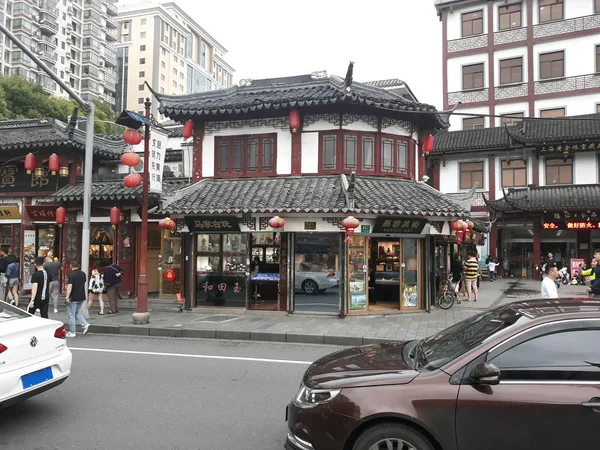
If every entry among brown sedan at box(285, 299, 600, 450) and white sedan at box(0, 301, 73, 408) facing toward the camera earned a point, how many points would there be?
0

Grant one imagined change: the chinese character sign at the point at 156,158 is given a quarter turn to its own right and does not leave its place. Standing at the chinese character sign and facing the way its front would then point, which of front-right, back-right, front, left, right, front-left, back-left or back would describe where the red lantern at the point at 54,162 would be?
front-right

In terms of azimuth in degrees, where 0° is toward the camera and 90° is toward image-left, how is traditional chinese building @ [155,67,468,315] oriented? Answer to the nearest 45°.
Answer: approximately 0°

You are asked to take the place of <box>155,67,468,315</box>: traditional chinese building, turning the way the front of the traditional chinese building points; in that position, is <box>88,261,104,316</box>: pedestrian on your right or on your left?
on your right

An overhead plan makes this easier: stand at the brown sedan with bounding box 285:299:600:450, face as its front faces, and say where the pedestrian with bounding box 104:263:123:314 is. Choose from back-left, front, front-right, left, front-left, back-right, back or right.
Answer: front-right

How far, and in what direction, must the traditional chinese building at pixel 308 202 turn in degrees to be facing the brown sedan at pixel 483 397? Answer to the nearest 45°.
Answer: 0° — it already faces it

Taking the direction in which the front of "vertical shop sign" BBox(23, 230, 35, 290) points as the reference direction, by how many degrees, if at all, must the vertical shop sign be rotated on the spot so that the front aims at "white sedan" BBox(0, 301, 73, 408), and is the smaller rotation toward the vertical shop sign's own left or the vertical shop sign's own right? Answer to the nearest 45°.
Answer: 0° — it already faces it

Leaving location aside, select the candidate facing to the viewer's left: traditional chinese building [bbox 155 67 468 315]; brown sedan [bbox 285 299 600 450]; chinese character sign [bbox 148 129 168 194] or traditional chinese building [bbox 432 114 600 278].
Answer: the brown sedan

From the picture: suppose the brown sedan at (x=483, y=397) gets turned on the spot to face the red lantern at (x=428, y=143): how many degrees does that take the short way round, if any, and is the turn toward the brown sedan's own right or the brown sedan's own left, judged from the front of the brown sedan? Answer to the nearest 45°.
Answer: approximately 90° to the brown sedan's own right

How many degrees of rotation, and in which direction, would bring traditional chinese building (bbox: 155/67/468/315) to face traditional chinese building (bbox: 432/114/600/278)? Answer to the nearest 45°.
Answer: approximately 135° to its left

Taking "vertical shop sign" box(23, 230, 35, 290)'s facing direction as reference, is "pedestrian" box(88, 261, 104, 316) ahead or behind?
ahead

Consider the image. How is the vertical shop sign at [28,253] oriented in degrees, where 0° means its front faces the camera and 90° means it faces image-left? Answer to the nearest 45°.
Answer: approximately 0°

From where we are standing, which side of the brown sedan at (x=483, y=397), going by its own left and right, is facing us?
left
